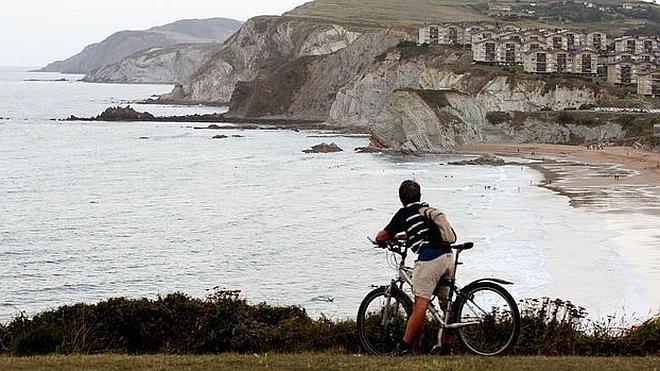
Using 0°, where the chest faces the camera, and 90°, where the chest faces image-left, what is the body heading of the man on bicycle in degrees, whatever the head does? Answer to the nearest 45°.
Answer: approximately 135°
